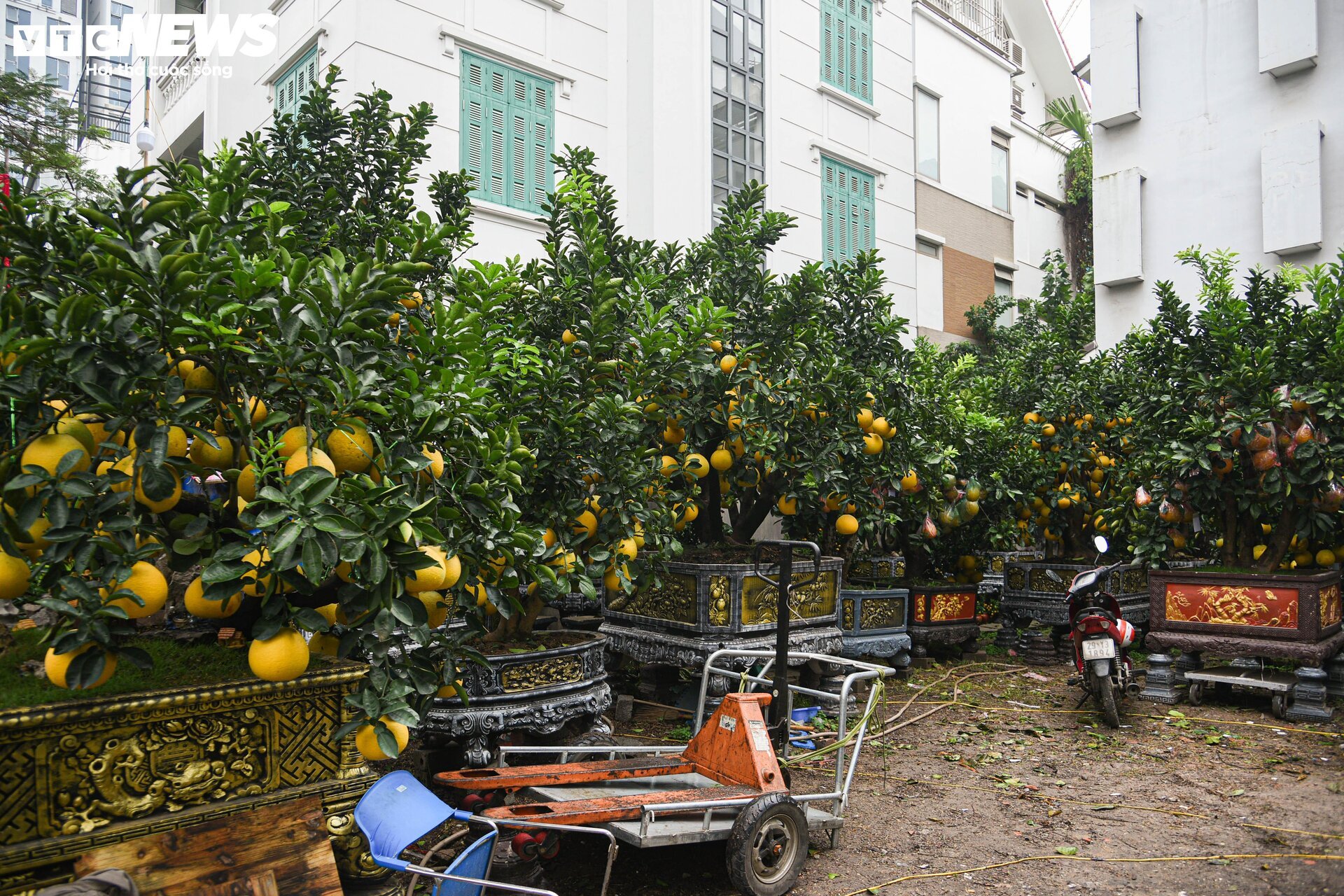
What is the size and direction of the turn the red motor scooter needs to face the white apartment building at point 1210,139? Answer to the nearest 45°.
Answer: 0° — it already faces it

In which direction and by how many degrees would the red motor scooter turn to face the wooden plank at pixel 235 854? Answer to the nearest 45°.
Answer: approximately 180°

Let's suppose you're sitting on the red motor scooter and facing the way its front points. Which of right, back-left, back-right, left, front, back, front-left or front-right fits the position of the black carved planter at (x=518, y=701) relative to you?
back-left

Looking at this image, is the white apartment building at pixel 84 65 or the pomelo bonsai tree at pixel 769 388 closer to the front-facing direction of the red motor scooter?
the white apartment building

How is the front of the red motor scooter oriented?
away from the camera

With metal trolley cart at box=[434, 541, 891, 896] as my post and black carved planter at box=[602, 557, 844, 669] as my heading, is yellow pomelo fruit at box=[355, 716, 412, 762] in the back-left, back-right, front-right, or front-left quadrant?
back-left

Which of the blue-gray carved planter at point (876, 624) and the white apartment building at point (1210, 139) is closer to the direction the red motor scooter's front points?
the white apartment building

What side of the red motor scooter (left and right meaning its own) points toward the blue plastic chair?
back

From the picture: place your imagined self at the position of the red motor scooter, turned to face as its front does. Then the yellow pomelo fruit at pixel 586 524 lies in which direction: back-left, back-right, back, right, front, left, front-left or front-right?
back-left

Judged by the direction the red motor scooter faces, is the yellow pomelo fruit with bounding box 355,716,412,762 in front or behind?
behind

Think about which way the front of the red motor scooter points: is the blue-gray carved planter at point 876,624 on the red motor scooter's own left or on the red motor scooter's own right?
on the red motor scooter's own left
